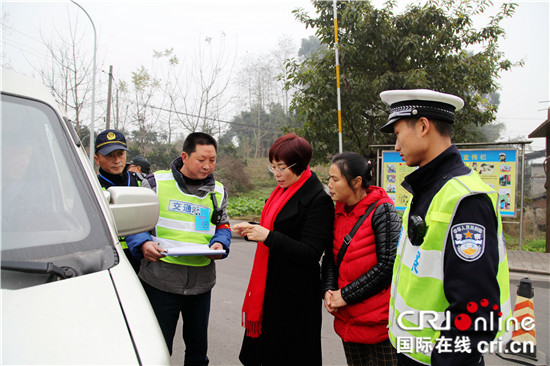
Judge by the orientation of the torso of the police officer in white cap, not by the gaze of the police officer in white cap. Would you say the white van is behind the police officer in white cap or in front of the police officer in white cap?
in front

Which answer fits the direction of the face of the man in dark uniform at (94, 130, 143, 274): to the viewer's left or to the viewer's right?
to the viewer's right

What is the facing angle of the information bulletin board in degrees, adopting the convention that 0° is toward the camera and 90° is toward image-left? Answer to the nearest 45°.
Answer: approximately 0°

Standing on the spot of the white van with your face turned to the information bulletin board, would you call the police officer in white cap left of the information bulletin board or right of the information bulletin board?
right

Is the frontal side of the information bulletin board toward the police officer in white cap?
yes

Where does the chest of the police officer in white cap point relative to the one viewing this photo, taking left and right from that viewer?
facing to the left of the viewer

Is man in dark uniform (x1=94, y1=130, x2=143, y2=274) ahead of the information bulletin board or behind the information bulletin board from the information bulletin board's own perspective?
ahead

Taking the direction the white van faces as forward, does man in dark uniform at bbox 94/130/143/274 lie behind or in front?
behind

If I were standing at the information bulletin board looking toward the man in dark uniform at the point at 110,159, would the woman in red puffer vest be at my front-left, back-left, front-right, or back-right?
front-left

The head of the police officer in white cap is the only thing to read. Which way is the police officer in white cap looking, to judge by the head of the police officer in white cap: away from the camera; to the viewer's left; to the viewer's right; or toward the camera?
to the viewer's left

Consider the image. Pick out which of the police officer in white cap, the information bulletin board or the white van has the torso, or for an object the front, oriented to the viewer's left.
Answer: the police officer in white cap

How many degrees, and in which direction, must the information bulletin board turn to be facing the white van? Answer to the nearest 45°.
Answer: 0° — it already faces it

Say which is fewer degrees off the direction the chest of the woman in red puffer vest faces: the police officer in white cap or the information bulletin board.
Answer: the police officer in white cap

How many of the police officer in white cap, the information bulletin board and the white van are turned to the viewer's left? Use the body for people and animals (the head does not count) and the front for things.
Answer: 1

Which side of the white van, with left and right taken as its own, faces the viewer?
front

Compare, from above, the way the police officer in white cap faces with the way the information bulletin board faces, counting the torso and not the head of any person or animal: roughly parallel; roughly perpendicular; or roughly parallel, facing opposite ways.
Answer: roughly perpendicular
